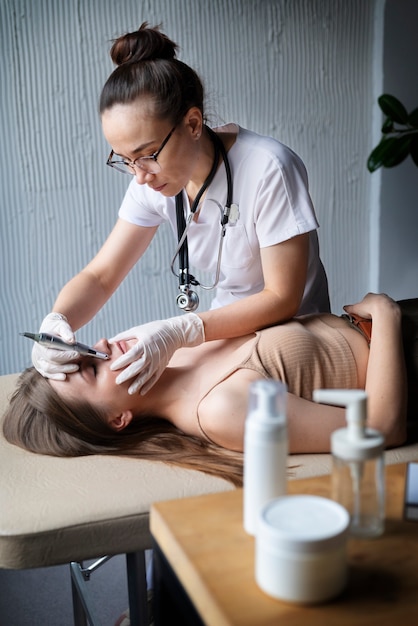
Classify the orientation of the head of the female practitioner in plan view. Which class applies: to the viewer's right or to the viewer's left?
to the viewer's left

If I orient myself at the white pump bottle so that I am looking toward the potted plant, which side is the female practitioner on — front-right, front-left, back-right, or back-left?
front-left

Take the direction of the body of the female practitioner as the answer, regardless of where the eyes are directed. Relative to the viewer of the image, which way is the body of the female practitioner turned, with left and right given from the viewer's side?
facing the viewer and to the left of the viewer

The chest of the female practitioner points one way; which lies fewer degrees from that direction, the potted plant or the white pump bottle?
the white pump bottle

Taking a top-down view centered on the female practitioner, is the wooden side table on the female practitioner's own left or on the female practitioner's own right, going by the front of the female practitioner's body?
on the female practitioner's own left

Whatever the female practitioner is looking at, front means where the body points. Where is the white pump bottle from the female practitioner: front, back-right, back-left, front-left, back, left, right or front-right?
front-left
